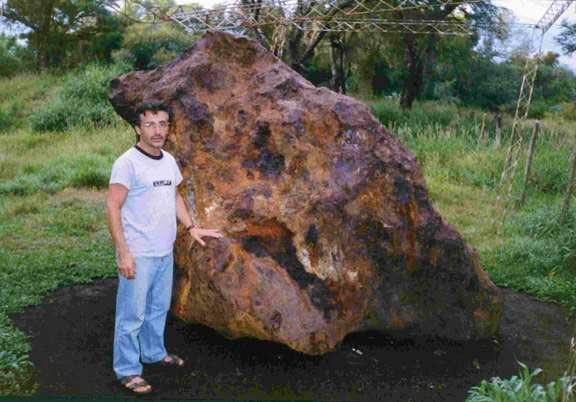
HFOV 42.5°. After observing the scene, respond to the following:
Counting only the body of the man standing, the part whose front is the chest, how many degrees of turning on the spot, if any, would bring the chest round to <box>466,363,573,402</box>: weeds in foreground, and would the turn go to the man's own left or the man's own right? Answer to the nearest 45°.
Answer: approximately 45° to the man's own left

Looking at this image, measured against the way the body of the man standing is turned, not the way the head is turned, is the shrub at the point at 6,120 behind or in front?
behind

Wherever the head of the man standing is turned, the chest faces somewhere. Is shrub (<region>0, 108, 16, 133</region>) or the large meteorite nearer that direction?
the large meteorite

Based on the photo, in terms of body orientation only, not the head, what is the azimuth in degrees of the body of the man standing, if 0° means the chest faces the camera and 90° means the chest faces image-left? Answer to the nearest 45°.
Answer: approximately 315°

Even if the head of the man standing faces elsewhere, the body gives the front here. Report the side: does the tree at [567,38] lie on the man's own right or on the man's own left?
on the man's own left

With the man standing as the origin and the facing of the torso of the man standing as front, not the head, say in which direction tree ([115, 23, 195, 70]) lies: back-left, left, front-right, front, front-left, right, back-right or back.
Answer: back-left

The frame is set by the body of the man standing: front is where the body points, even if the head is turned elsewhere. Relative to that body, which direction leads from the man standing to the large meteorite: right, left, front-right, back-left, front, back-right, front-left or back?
left

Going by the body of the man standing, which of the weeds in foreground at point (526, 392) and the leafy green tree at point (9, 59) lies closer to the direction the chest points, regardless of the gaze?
the weeds in foreground

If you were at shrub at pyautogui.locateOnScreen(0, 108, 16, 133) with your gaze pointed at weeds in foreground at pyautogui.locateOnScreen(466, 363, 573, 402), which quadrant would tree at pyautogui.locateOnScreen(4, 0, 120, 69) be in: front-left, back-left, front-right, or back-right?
back-left

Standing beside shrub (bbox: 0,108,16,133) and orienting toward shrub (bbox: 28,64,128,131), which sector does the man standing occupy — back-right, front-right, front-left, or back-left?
front-right

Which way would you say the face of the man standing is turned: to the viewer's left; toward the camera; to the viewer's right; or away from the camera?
toward the camera

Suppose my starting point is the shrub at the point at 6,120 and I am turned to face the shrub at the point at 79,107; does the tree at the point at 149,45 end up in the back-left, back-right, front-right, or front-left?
front-left
